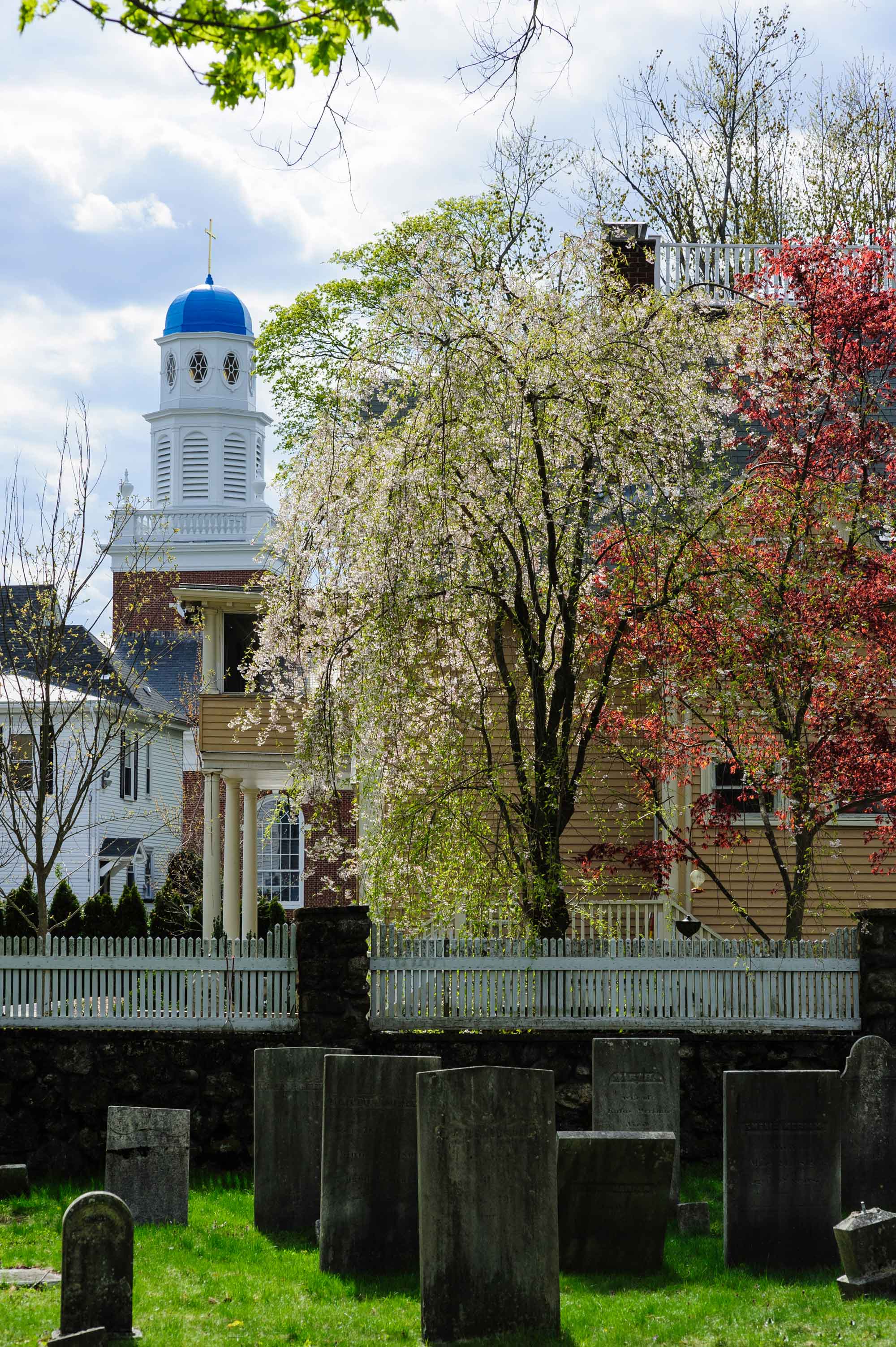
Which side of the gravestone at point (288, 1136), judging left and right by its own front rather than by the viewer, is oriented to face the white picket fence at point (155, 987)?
back

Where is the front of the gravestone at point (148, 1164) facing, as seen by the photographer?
facing the viewer

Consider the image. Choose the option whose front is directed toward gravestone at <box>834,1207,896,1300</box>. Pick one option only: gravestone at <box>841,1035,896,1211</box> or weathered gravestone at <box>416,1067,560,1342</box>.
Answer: gravestone at <box>841,1035,896,1211</box>

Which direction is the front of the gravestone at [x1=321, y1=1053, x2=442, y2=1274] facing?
toward the camera

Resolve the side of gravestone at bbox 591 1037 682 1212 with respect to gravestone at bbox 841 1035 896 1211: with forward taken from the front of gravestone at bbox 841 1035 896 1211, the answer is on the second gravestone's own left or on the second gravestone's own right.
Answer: on the second gravestone's own right

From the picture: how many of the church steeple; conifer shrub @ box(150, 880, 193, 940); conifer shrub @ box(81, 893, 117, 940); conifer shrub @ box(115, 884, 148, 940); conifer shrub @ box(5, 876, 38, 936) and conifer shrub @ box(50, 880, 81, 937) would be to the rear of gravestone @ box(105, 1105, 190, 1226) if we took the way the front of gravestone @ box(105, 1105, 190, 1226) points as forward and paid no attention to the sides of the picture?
6

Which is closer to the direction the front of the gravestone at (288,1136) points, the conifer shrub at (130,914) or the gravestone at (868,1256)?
the gravestone

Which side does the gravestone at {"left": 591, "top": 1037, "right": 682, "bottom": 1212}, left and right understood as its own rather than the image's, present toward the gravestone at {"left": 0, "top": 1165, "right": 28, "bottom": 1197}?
right

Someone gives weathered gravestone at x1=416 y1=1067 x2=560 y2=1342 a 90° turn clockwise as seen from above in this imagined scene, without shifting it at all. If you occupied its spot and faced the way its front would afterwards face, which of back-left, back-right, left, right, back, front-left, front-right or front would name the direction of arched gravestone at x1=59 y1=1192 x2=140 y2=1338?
front

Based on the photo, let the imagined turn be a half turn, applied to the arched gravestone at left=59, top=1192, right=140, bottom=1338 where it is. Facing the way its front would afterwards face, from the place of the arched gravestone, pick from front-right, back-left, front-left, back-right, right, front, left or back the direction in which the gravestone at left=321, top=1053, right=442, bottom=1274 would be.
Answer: front-right

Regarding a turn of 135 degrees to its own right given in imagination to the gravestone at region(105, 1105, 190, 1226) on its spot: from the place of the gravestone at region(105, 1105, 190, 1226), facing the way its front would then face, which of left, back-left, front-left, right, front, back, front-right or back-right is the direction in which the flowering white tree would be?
right

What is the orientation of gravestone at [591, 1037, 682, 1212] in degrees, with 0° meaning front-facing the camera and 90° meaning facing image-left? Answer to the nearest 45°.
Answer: approximately 0°

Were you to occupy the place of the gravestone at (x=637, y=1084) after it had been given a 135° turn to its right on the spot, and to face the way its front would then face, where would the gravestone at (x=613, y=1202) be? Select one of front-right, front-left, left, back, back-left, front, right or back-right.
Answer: back-left
